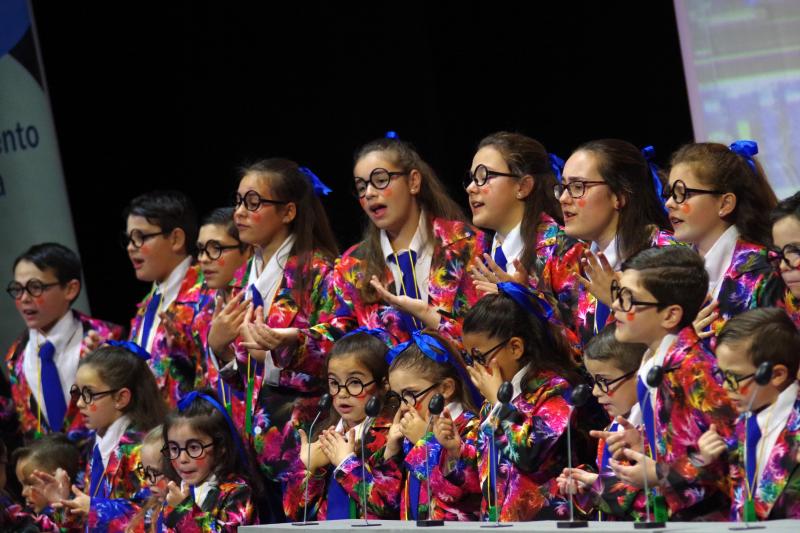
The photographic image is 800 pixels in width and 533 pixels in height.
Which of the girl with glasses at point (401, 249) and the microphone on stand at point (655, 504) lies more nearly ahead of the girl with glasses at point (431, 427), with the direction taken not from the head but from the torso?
the microphone on stand

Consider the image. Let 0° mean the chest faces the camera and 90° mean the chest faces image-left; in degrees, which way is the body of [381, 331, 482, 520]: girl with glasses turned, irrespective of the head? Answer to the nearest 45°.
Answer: approximately 45°

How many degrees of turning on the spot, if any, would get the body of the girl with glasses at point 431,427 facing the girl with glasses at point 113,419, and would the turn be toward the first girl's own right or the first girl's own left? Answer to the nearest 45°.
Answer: approximately 90° to the first girl's own right

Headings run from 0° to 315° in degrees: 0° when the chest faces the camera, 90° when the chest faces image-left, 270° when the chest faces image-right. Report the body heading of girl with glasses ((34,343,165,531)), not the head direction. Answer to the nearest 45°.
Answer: approximately 45°

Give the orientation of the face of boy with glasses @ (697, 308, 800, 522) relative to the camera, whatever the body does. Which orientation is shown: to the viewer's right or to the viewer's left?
to the viewer's left

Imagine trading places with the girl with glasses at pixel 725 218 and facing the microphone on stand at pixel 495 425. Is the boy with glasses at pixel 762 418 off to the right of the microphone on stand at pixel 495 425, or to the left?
left

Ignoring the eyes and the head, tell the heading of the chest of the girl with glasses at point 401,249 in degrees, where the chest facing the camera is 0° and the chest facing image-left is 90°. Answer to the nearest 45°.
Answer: approximately 45°

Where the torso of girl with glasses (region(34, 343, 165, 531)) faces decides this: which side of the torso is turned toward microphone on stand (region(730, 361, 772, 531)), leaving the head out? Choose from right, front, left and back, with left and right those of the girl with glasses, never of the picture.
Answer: left

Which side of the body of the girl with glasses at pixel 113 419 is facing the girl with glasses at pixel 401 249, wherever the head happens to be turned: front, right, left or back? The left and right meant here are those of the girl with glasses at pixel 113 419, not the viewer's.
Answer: back
